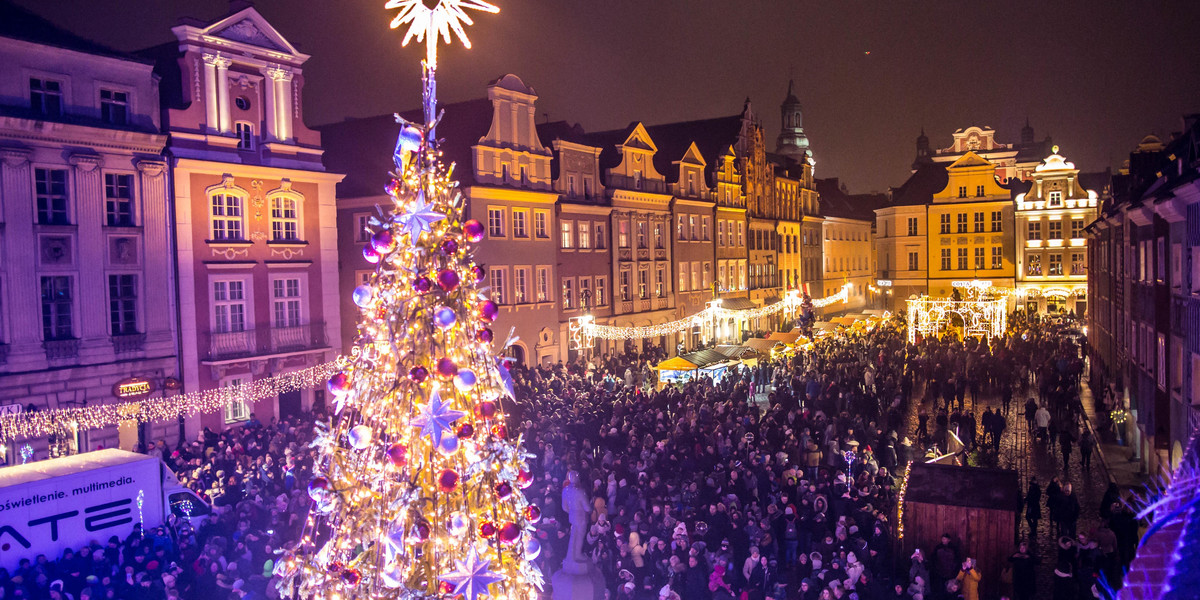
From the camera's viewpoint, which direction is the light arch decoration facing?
toward the camera

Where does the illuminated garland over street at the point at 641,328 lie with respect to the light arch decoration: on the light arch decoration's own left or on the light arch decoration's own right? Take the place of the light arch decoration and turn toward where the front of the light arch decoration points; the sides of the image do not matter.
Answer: on the light arch decoration's own right

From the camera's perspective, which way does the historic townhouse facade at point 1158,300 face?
to the viewer's left

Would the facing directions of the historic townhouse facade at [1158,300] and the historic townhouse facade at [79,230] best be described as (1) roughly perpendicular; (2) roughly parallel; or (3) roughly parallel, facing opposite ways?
roughly parallel, facing opposite ways

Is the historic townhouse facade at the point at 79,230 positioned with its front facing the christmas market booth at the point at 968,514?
yes

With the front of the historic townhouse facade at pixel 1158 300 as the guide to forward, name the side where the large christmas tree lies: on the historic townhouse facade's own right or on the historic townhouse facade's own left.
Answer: on the historic townhouse facade's own left

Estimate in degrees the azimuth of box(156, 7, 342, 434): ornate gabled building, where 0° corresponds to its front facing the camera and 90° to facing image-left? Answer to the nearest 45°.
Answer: approximately 315°

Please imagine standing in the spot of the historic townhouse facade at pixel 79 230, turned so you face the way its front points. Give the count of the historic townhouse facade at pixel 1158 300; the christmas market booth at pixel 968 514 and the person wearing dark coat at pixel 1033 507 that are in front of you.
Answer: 3

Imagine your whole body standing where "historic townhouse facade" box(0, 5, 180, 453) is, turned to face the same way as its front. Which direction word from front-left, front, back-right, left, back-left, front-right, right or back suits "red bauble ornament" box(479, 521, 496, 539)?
front-right

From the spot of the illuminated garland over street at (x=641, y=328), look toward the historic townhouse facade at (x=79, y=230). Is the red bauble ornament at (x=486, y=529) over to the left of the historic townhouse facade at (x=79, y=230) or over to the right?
left

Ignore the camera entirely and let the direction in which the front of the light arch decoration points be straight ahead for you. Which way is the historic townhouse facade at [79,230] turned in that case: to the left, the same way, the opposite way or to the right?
to the left

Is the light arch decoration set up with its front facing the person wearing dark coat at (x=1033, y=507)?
yes

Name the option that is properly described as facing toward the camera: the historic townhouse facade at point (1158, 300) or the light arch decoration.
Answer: the light arch decoration

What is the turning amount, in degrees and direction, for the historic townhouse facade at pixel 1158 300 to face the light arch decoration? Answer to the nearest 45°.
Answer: approximately 90° to its right

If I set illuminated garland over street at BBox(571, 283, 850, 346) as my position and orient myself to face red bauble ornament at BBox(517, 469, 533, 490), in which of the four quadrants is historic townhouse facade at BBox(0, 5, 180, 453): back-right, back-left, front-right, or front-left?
front-right

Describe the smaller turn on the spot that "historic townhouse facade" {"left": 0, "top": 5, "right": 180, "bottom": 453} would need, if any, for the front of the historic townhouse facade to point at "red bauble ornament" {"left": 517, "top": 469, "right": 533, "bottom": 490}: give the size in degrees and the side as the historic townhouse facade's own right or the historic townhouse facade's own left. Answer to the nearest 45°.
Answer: approximately 45° to the historic townhouse facade's own right
